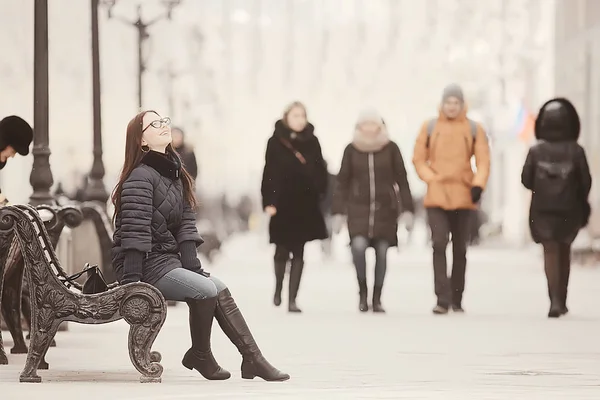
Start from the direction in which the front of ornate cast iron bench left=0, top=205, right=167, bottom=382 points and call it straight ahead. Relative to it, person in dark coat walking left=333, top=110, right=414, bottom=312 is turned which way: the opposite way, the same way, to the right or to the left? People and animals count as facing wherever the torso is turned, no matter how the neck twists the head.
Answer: to the right

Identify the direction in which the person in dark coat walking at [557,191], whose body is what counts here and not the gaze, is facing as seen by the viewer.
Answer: away from the camera

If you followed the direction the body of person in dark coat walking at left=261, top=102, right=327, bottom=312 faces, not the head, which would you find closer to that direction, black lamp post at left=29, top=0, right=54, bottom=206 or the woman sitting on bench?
the woman sitting on bench

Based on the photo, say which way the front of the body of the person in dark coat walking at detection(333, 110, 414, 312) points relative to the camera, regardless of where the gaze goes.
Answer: toward the camera

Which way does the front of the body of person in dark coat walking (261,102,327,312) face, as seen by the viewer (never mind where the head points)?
toward the camera
